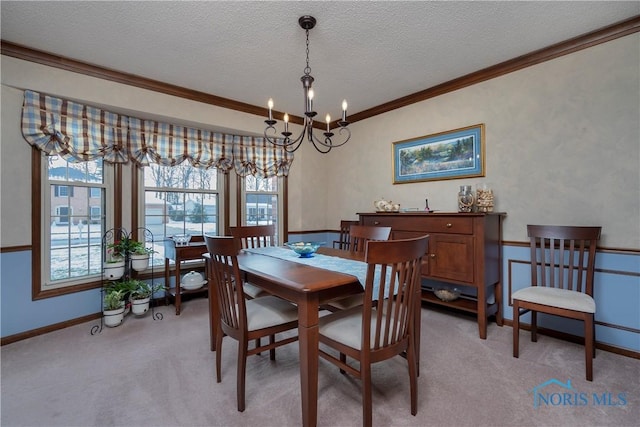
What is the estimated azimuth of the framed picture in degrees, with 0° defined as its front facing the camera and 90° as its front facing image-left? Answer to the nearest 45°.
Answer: approximately 45°

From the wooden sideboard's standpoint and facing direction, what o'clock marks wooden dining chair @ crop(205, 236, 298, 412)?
The wooden dining chair is roughly at 12 o'clock from the wooden sideboard.

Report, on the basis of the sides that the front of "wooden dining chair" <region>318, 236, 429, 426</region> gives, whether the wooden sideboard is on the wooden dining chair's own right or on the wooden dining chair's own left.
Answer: on the wooden dining chair's own right

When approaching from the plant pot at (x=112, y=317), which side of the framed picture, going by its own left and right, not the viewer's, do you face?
front

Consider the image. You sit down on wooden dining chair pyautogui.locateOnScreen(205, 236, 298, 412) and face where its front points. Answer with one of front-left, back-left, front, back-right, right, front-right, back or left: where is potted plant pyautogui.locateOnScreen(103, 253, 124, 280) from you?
left

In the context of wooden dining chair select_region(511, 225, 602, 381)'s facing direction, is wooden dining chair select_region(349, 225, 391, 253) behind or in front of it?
in front

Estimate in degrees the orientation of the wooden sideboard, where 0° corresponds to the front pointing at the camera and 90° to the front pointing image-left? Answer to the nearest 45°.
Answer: approximately 45°

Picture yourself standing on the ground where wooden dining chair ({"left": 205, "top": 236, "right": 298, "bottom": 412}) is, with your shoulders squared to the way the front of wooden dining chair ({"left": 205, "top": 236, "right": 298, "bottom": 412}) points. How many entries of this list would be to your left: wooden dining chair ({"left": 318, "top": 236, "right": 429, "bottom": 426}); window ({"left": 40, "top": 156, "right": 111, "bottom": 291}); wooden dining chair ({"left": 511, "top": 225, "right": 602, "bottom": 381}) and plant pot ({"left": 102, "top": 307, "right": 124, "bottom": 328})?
2

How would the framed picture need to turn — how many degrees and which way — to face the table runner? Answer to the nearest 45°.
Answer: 0° — it already faces it
